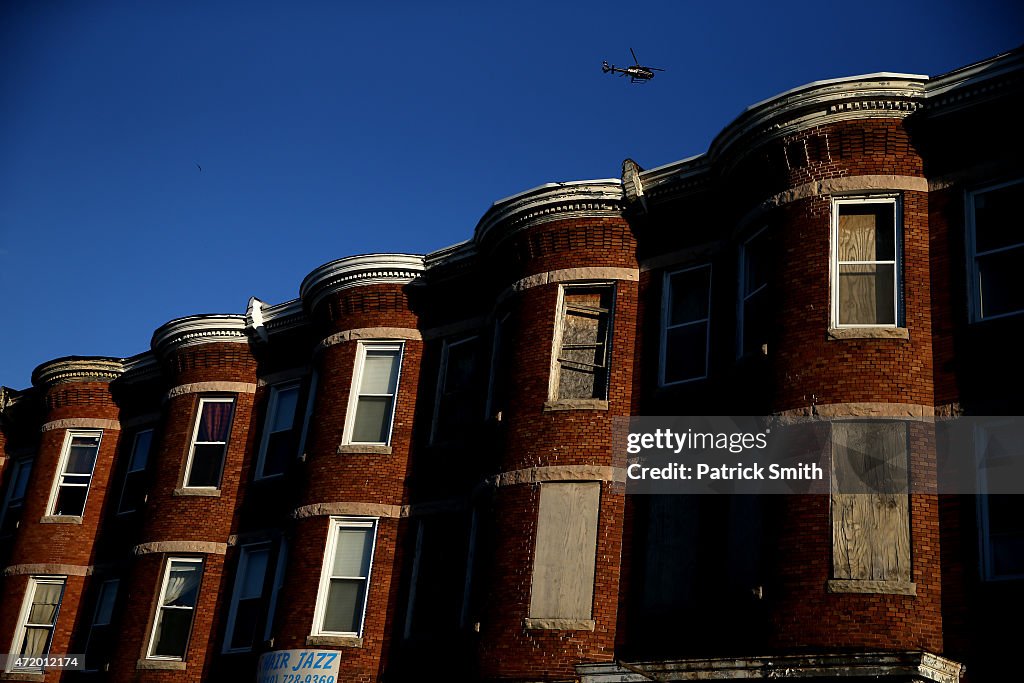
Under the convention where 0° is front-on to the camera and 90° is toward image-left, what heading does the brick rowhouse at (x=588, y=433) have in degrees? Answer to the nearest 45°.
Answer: approximately 45°
